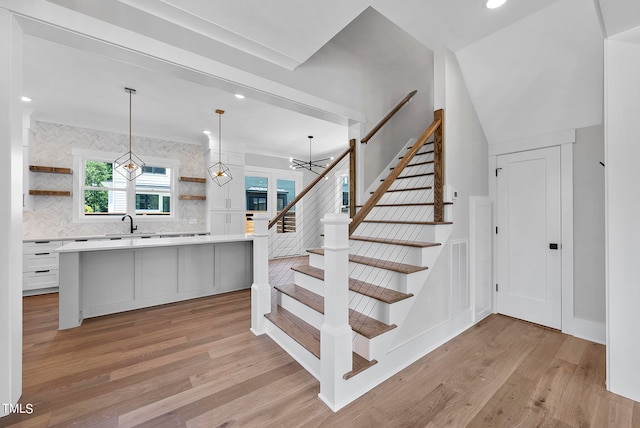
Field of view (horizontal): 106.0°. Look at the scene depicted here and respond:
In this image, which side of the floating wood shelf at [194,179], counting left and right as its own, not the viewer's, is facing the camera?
front

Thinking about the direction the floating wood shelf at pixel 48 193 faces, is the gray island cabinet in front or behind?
in front

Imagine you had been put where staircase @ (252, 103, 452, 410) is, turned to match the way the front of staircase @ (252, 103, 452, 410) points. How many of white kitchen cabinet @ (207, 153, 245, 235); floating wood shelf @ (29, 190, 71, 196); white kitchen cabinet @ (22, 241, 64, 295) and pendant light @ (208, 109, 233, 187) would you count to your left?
0

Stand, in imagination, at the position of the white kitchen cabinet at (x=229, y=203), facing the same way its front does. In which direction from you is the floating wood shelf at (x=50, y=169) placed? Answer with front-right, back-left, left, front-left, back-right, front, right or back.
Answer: right

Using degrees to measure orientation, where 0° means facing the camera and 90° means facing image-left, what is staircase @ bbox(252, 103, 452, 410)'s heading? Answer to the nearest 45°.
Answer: approximately 45°

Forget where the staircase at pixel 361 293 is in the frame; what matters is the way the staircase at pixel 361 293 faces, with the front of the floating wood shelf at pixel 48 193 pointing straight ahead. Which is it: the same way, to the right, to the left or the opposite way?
to the right

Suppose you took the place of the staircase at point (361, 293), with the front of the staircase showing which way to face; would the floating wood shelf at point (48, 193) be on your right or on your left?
on your right

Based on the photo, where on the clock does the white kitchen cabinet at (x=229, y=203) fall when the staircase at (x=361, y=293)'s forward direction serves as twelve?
The white kitchen cabinet is roughly at 3 o'clock from the staircase.

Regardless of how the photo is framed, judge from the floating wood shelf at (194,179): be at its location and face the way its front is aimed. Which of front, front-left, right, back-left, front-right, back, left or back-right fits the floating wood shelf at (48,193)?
right

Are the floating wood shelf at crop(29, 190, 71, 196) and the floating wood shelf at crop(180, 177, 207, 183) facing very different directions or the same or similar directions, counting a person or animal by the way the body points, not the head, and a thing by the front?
same or similar directions

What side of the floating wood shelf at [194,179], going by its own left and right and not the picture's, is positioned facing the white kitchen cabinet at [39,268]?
right

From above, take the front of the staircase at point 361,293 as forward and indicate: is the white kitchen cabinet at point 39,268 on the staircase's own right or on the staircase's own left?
on the staircase's own right

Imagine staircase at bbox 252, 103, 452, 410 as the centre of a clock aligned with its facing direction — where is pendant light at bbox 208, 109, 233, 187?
The pendant light is roughly at 3 o'clock from the staircase.

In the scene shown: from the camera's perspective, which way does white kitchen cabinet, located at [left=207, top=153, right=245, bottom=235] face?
toward the camera

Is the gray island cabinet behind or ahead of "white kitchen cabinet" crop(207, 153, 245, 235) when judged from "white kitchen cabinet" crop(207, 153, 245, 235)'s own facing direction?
ahead

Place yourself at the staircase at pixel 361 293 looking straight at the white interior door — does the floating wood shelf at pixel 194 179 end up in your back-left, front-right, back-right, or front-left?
back-left

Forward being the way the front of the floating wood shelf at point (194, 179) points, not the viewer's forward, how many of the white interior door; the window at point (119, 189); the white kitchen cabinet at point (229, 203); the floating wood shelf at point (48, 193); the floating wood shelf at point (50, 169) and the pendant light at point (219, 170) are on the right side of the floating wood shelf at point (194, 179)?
3

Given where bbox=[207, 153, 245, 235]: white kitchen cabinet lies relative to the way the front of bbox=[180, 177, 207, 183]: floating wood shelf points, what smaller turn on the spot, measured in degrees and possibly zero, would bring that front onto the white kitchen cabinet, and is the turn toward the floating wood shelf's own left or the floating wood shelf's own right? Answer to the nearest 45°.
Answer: approximately 90° to the floating wood shelf's own left

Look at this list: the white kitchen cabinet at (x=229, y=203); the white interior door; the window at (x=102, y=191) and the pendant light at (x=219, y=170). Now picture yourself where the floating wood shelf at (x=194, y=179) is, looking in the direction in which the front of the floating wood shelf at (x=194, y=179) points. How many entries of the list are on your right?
1
